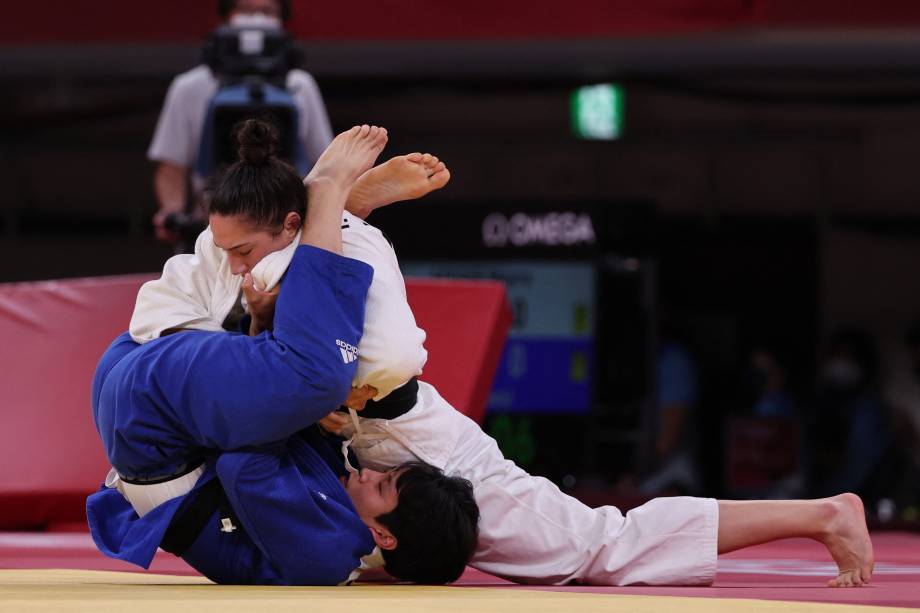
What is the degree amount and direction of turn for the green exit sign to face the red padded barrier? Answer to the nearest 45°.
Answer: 0° — it already faces it

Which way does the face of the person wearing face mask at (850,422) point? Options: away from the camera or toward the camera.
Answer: toward the camera

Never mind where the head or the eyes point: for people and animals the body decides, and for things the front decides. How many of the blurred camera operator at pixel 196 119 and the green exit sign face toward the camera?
2

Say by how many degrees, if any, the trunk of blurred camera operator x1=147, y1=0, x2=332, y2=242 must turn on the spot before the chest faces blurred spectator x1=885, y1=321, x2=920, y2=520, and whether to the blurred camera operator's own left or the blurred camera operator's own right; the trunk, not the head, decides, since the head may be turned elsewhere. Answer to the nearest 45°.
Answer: approximately 135° to the blurred camera operator's own left

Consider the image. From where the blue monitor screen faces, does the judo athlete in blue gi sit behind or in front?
in front

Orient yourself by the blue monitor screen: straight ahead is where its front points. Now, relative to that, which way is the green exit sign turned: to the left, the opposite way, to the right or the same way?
the same way

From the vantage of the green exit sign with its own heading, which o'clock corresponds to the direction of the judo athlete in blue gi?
The judo athlete in blue gi is roughly at 12 o'clock from the green exit sign.

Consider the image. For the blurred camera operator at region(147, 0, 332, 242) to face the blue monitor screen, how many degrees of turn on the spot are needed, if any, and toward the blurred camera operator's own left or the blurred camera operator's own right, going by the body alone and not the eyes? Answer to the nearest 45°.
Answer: approximately 135° to the blurred camera operator's own left

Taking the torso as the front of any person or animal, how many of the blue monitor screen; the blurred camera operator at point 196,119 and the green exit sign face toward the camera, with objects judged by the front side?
3

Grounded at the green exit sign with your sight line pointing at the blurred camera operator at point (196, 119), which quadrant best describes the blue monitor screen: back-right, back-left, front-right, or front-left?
front-left

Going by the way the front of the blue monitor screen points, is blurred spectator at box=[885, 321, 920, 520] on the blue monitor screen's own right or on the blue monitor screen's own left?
on the blue monitor screen's own left

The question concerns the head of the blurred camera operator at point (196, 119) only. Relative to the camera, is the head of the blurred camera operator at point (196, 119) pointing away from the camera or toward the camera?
toward the camera

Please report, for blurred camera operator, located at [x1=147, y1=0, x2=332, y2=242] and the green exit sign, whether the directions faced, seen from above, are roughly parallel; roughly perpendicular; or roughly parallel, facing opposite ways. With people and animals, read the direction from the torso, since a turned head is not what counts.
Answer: roughly parallel

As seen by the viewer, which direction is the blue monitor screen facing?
toward the camera

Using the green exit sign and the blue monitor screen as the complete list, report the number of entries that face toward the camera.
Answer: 2

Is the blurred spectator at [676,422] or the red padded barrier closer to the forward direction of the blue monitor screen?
the red padded barrier

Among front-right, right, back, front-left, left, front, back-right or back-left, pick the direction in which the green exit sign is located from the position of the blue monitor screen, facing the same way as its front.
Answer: back

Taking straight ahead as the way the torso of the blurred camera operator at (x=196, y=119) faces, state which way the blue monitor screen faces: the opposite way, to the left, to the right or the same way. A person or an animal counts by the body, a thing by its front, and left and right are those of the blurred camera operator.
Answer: the same way
